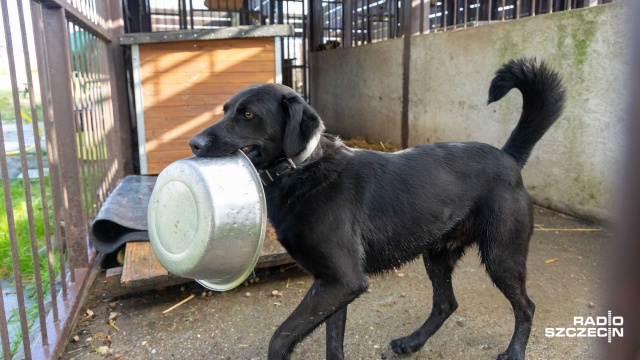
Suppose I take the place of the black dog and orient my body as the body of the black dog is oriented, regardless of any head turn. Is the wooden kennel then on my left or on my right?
on my right

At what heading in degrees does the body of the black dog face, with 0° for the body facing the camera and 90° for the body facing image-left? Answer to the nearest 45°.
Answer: approximately 90°

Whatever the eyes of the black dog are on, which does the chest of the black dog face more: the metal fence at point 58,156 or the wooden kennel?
the metal fence

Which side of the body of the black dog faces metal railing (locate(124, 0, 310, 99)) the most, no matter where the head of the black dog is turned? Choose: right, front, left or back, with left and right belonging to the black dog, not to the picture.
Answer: right

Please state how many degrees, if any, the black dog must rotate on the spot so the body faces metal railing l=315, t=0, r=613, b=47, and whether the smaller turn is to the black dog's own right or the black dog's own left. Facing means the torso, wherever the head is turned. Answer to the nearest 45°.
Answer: approximately 90° to the black dog's own right

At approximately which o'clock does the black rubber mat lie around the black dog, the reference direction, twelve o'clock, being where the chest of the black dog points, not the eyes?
The black rubber mat is roughly at 1 o'clock from the black dog.

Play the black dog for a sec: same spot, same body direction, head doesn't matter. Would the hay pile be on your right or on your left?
on your right

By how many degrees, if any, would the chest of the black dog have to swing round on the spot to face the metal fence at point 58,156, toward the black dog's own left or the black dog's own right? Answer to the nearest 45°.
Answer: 0° — it already faces it
